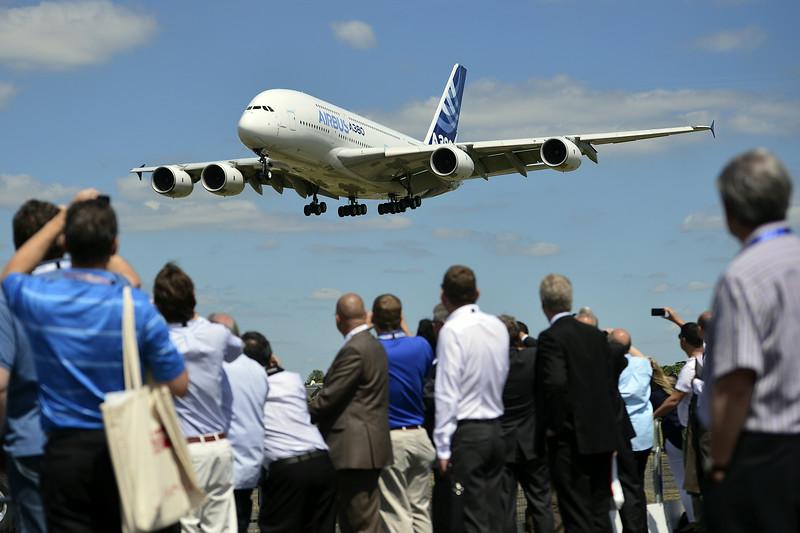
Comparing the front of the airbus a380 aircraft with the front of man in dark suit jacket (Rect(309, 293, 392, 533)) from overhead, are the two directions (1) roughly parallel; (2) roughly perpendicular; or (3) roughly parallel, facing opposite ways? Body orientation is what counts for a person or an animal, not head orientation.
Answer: roughly perpendicular

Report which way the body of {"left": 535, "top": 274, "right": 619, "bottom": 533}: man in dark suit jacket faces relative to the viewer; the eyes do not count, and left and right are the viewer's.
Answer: facing away from the viewer and to the left of the viewer

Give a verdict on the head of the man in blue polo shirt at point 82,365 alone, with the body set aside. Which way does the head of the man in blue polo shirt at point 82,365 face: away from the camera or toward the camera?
away from the camera

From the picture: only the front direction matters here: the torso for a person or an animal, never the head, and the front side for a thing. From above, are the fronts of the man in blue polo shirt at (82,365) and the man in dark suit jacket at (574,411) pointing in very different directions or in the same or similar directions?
same or similar directions

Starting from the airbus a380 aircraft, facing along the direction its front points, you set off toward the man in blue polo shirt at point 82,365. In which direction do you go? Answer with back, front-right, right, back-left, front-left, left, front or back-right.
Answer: front-left

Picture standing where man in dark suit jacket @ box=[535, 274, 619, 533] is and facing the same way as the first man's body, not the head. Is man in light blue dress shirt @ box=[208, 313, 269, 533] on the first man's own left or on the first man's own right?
on the first man's own left

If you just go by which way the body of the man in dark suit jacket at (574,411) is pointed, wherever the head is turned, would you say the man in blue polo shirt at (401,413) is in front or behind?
in front

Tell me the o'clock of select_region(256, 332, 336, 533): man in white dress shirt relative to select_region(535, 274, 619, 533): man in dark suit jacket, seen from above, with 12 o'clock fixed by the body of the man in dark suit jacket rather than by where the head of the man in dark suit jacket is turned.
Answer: The man in white dress shirt is roughly at 10 o'clock from the man in dark suit jacket.

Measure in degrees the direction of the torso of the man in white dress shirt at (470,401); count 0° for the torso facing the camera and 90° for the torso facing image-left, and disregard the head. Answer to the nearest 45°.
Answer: approximately 135°

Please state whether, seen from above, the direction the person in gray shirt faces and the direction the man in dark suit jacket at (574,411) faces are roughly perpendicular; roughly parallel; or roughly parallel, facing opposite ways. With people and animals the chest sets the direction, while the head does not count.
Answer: roughly parallel

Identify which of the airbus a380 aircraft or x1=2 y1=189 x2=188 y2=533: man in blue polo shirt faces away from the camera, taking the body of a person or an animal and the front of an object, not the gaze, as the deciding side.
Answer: the man in blue polo shirt

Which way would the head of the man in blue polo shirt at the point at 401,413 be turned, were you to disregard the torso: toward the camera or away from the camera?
away from the camera

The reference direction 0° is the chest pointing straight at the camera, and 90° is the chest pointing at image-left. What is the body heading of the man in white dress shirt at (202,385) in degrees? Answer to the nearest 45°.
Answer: approximately 225°

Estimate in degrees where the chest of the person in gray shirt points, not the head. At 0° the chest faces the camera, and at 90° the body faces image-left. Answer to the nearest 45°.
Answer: approximately 135°

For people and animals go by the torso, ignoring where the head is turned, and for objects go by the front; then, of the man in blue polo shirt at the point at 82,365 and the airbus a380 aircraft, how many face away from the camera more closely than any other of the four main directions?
1

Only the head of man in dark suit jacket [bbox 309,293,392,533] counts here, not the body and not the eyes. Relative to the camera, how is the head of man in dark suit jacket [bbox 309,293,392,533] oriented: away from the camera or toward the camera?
away from the camera

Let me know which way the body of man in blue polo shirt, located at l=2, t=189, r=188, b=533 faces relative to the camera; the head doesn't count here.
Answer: away from the camera
